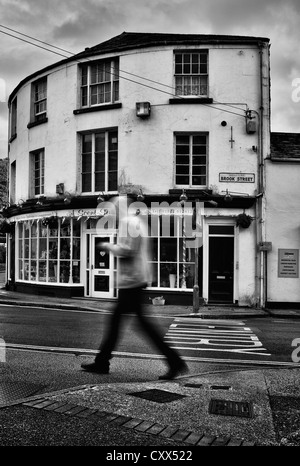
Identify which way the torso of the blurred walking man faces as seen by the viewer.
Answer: to the viewer's left

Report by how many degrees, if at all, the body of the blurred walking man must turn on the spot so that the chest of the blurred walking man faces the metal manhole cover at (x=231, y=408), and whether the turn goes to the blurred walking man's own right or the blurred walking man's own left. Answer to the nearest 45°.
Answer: approximately 135° to the blurred walking man's own left

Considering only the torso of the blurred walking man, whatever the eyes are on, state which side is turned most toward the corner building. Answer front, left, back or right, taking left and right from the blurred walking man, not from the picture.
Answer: right

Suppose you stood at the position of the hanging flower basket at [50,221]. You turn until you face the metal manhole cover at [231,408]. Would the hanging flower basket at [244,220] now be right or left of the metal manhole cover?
left

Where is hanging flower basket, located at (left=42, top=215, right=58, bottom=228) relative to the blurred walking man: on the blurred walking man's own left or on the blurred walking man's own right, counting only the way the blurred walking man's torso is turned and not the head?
on the blurred walking man's own right

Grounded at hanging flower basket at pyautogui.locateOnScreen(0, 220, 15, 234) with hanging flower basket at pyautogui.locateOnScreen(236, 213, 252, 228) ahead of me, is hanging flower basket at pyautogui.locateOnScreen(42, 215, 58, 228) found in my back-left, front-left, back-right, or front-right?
front-right

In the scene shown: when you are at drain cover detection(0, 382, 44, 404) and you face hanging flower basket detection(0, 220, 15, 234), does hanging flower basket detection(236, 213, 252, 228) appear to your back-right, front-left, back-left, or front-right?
front-right
